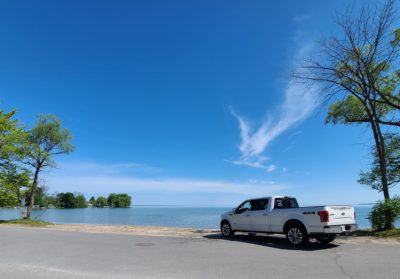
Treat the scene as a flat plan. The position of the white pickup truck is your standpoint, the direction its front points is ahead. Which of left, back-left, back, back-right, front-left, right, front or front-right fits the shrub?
right

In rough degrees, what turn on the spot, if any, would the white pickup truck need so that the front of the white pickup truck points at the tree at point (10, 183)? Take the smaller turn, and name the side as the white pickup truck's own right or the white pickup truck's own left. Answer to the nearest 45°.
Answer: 0° — it already faces it

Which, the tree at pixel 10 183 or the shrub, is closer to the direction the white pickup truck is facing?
the tree

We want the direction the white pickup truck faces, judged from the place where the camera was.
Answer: facing away from the viewer and to the left of the viewer
